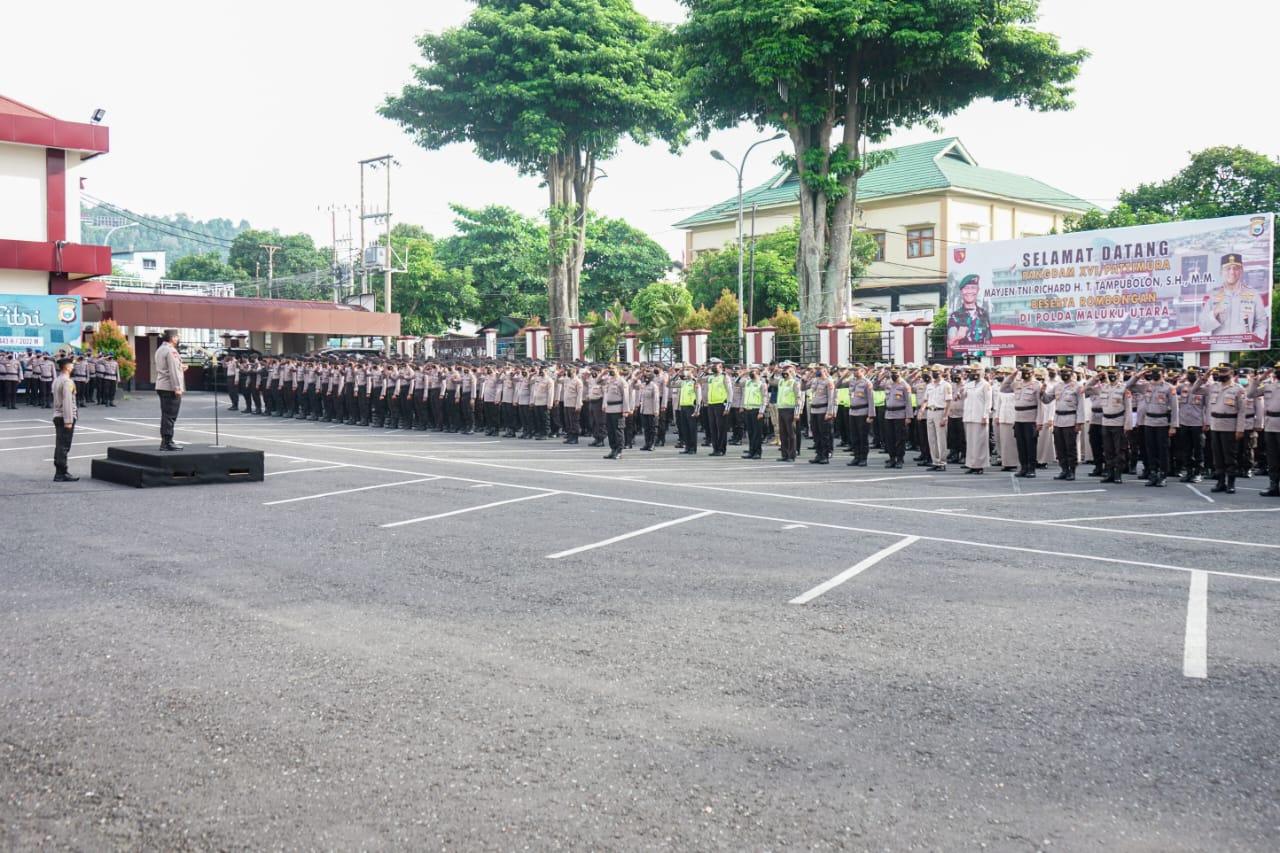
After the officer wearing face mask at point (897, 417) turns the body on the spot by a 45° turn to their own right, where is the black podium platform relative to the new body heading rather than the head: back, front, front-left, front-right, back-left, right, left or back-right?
front-left

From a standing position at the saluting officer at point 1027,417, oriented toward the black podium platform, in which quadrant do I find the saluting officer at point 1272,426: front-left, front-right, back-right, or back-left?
back-left

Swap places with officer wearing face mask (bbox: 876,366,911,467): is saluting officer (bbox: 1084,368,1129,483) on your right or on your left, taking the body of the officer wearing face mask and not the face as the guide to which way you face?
on your left

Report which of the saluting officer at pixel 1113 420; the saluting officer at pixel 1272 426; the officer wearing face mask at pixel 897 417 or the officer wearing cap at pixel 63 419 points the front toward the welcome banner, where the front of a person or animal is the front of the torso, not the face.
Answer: the officer wearing cap

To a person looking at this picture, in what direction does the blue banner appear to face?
facing the viewer

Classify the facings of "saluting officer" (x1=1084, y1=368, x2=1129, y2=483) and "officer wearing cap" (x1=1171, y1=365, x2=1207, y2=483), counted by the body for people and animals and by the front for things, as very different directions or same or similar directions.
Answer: same or similar directions

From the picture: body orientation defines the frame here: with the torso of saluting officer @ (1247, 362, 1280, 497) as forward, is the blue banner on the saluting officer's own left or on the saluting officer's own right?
on the saluting officer's own right

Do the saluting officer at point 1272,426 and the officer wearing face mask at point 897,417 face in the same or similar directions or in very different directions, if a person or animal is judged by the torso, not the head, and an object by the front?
same or similar directions

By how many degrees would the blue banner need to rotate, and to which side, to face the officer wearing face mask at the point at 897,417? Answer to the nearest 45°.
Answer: approximately 45° to its left

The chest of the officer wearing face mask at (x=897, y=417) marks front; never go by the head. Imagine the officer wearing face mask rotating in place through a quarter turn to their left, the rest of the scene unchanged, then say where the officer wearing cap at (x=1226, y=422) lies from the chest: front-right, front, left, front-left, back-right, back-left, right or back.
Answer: front

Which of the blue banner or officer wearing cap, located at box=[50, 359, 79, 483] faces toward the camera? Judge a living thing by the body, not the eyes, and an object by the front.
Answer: the blue banner

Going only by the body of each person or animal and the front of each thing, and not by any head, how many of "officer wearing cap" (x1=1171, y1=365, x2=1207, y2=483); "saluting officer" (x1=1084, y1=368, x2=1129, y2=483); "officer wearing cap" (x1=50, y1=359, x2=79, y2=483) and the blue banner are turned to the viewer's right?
1

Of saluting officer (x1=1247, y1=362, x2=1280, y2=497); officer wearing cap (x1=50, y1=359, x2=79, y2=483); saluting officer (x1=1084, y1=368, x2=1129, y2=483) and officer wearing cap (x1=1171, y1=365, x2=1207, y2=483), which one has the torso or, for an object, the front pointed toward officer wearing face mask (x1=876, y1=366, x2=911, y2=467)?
officer wearing cap (x1=50, y1=359, x2=79, y2=483)

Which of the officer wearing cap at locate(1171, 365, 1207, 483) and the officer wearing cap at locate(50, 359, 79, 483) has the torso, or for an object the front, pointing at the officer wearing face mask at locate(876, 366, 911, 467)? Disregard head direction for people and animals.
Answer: the officer wearing cap at locate(50, 359, 79, 483)

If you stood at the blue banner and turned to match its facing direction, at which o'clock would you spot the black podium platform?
The black podium platform is roughly at 12 o'clock from the blue banner.

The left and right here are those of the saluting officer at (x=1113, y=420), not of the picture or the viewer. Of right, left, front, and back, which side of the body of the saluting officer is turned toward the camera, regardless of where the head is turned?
front
